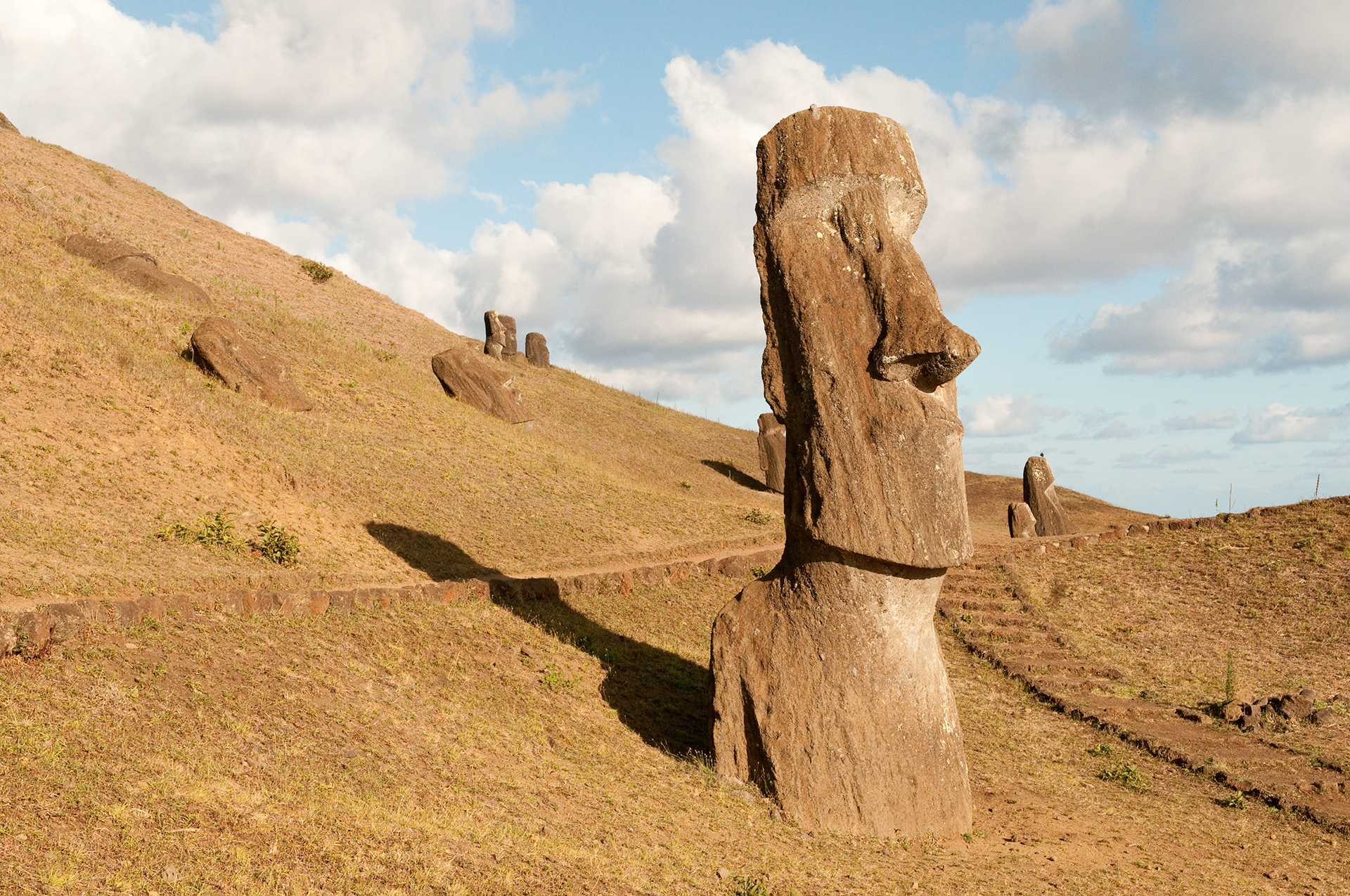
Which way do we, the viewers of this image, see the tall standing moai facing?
facing the viewer and to the right of the viewer

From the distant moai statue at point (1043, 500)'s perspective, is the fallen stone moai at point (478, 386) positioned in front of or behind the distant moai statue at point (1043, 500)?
behind

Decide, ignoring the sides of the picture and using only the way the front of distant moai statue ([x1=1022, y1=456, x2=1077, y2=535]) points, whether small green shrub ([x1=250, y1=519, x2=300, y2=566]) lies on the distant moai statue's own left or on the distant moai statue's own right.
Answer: on the distant moai statue's own right

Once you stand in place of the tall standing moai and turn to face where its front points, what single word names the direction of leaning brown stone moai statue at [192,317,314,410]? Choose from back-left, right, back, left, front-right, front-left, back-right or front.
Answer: back

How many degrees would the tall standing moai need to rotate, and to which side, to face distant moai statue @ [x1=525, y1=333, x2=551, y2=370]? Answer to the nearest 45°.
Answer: approximately 135° to its left

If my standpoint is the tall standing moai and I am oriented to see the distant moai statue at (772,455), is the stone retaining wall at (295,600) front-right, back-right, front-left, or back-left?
front-left

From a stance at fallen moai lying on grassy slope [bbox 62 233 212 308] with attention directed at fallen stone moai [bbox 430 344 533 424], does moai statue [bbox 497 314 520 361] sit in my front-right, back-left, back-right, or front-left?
front-left

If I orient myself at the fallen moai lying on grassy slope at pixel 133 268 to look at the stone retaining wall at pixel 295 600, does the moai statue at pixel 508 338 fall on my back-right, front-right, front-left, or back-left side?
back-left

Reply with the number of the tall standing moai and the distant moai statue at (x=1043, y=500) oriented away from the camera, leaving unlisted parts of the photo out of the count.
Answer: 0
